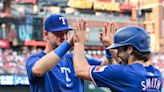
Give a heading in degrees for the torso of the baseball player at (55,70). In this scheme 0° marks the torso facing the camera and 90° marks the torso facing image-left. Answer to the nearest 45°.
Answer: approximately 315°

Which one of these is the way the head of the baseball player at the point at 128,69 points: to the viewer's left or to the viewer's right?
to the viewer's left

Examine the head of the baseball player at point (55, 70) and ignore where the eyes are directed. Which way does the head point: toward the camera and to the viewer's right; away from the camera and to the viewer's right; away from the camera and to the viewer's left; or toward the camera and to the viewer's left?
toward the camera and to the viewer's right

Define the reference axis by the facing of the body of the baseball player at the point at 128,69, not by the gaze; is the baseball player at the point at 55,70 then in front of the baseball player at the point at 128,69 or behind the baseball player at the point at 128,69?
in front

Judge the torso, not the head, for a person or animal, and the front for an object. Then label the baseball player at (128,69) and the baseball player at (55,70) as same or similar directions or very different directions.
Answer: very different directions

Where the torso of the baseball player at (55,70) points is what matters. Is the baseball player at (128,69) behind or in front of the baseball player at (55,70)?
in front

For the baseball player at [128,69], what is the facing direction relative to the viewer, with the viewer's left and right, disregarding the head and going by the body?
facing away from the viewer and to the left of the viewer
